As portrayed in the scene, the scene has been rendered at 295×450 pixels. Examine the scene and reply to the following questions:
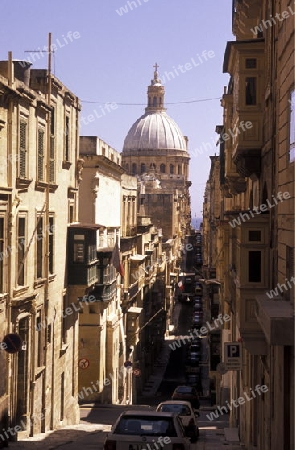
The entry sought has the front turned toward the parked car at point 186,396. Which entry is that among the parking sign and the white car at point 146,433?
the white car

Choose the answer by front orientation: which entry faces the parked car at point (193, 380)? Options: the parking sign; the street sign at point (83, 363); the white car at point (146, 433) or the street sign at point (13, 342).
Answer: the white car

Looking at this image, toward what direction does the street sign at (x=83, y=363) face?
toward the camera

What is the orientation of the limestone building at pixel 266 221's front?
to the viewer's left

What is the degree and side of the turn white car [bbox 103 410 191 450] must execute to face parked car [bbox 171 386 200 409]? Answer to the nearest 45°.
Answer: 0° — it already faces it

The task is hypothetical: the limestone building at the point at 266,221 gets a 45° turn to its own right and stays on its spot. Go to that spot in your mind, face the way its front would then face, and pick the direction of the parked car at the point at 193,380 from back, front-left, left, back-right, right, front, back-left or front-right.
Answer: front-right

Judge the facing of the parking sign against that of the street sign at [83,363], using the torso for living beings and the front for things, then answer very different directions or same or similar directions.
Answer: same or similar directions

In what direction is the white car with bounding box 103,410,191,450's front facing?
away from the camera

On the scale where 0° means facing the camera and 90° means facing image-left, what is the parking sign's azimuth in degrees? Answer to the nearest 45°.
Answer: approximately 0°

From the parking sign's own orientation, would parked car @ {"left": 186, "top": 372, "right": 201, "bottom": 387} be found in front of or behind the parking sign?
behind

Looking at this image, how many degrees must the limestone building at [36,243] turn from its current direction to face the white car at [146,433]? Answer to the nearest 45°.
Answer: approximately 45° to its right

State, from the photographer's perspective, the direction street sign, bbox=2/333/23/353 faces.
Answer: facing the viewer

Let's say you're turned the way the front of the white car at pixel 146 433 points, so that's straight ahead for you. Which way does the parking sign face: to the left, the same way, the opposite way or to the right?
the opposite way

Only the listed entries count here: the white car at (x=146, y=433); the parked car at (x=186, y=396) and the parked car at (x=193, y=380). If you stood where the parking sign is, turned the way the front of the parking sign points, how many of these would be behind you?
2

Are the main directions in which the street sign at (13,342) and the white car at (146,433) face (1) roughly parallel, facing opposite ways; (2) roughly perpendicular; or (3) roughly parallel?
roughly parallel, facing opposite ways

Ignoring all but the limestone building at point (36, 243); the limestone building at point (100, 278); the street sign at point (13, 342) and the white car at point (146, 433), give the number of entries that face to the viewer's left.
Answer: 0
